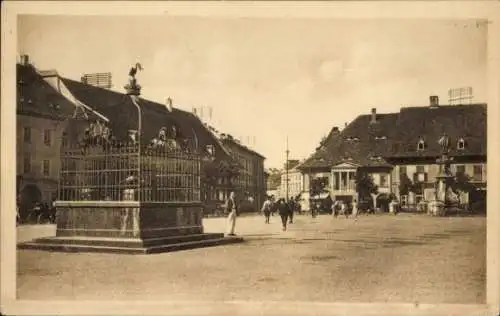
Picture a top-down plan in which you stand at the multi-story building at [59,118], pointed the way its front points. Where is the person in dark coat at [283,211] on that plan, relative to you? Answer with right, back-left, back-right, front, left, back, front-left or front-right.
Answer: front-left

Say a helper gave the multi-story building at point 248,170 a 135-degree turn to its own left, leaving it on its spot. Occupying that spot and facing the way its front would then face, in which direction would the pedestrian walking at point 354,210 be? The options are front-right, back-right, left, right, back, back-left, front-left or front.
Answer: right

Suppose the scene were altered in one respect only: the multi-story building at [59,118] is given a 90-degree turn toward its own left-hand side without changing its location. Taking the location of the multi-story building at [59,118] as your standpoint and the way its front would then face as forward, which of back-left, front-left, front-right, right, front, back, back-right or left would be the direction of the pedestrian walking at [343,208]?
front-right

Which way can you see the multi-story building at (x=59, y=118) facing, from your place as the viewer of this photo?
facing the viewer and to the right of the viewer

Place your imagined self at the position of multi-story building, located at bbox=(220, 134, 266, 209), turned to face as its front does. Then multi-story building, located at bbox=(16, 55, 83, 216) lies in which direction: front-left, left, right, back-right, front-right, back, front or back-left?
back-right
